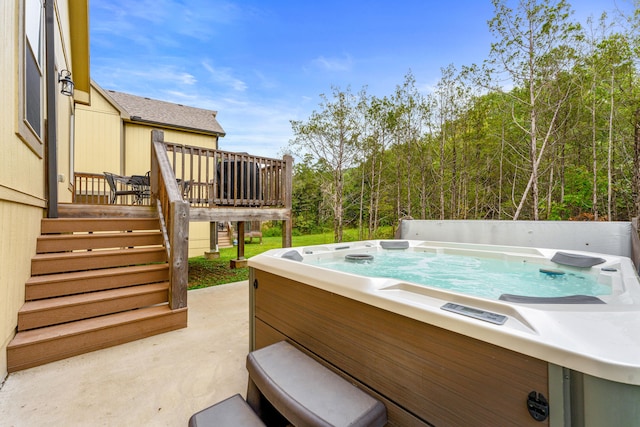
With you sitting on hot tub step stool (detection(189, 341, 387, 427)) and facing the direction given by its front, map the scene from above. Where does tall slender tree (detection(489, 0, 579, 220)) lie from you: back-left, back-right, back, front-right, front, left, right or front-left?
back

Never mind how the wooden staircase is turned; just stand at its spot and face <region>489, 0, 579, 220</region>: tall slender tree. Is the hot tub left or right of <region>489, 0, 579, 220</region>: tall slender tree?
right

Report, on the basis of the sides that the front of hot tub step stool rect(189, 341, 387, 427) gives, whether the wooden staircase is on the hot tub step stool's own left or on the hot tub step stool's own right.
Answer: on the hot tub step stool's own right

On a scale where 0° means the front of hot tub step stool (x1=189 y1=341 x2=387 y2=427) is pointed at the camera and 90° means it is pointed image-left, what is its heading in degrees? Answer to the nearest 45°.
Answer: approximately 45°

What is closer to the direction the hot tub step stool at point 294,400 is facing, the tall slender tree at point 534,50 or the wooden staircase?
the wooden staircase

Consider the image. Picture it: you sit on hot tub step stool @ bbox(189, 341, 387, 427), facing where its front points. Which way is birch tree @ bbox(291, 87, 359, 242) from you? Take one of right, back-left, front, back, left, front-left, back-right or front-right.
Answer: back-right

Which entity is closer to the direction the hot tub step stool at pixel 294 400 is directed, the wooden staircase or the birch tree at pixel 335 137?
the wooden staircase
